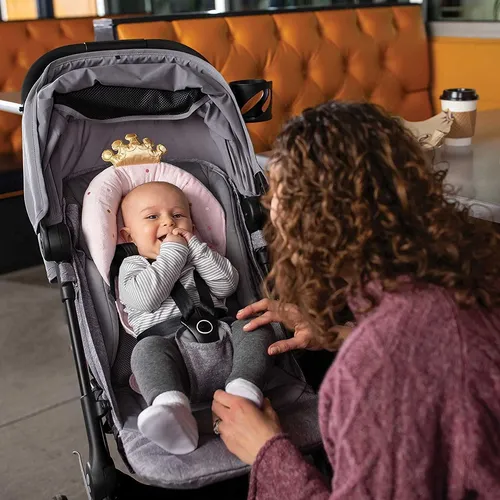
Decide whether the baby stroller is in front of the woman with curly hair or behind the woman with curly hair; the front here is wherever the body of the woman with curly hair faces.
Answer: in front

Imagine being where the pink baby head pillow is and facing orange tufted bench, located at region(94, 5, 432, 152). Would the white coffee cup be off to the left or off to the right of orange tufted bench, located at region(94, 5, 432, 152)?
right

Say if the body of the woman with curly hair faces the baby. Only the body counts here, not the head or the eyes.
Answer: yes

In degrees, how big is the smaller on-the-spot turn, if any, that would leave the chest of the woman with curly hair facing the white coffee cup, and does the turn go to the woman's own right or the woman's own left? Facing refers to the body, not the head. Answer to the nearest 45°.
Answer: approximately 45° to the woman's own right

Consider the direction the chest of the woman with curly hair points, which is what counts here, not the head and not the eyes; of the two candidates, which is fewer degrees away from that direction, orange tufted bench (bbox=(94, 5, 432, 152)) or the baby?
the baby

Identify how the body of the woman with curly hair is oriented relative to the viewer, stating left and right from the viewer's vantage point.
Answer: facing away from the viewer and to the left of the viewer

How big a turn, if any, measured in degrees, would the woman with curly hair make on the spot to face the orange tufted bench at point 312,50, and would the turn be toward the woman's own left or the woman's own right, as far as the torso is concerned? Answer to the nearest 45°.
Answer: approximately 45° to the woman's own right

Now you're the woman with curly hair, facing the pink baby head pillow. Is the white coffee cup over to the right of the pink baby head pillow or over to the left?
right

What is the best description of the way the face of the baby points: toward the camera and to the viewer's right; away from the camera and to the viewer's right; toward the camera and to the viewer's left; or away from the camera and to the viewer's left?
toward the camera and to the viewer's right

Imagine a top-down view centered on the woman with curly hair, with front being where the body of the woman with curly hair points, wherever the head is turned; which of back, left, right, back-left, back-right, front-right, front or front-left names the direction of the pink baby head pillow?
front

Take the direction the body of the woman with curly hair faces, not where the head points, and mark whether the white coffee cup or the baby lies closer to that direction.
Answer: the baby

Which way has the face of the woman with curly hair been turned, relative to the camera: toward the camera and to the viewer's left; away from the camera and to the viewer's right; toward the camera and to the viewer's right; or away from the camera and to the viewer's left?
away from the camera and to the viewer's left
